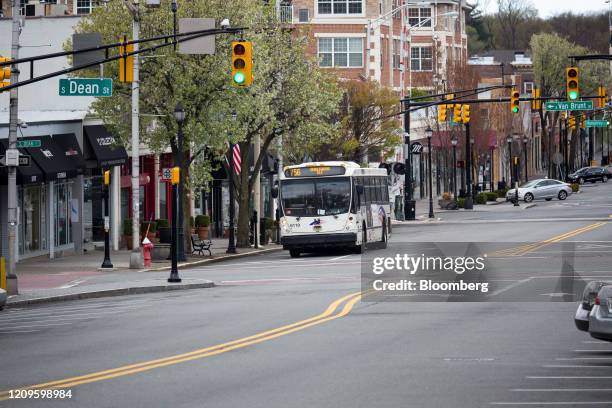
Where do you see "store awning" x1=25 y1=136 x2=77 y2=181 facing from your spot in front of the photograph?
facing the viewer and to the right of the viewer

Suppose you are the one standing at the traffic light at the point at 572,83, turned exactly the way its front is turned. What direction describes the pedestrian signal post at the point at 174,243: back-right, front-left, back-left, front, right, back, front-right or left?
front-right

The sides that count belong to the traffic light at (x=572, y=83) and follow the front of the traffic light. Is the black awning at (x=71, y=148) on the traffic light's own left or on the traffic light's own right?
on the traffic light's own right

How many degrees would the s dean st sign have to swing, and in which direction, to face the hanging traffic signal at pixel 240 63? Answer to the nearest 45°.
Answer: approximately 45° to its left

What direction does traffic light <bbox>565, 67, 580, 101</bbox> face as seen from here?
toward the camera

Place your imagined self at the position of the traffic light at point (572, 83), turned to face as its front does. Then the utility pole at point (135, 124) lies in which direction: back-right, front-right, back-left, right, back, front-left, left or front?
front-right

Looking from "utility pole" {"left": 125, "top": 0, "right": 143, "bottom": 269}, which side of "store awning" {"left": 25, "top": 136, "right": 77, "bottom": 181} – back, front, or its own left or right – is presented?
front

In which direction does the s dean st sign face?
toward the camera

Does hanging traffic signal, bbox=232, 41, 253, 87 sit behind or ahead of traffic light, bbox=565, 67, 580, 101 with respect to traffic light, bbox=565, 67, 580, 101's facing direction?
ahead

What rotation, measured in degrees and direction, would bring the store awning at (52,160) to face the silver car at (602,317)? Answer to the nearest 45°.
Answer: approximately 45° to its right

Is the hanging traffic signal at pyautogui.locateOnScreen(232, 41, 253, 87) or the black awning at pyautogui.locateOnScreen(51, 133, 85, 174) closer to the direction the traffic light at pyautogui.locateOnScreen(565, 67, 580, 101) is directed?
the hanging traffic signal

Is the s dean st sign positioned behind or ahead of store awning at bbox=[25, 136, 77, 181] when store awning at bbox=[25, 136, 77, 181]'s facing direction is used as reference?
ahead

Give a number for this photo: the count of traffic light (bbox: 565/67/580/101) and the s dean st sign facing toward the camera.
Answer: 2

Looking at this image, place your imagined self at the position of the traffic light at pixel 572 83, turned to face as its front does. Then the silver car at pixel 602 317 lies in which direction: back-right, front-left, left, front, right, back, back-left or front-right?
front
